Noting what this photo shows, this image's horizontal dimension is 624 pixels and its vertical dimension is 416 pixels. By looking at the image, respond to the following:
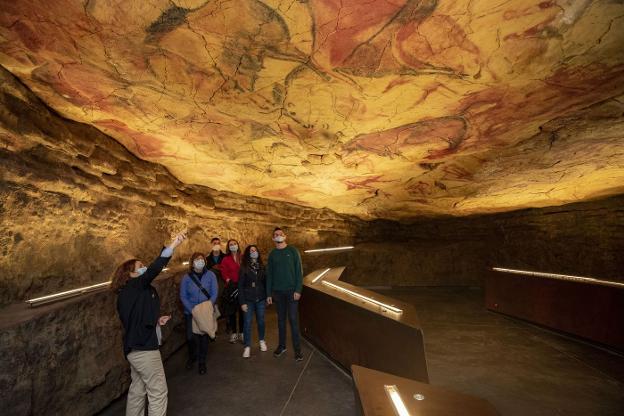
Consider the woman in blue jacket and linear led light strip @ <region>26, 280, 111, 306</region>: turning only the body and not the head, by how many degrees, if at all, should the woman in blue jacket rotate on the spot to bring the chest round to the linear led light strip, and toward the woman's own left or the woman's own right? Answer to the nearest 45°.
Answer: approximately 45° to the woman's own right

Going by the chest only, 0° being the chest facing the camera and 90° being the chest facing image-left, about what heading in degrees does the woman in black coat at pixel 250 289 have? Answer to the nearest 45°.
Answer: approximately 0°

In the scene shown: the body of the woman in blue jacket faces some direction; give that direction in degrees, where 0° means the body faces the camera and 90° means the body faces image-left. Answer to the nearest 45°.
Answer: approximately 0°
